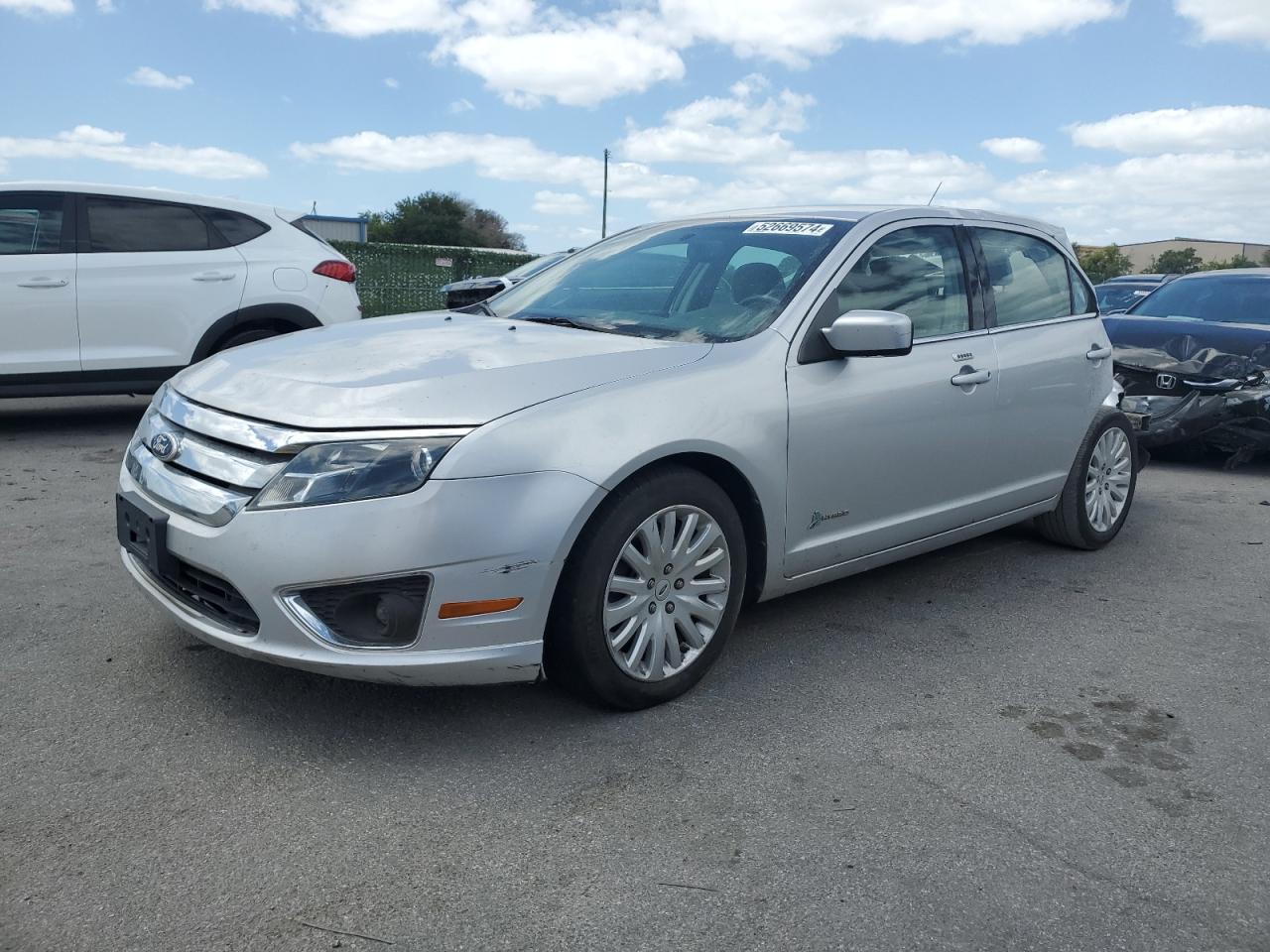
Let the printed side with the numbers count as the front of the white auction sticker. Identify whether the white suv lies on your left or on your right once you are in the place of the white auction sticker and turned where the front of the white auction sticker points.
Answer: on your right

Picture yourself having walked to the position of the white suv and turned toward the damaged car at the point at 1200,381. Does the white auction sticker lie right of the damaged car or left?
right

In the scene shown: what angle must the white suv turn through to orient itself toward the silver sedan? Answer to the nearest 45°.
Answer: approximately 90° to its left

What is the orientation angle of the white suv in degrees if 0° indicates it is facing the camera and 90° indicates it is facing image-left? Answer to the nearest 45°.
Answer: approximately 90°

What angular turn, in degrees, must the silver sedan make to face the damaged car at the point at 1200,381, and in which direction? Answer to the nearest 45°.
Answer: approximately 180°

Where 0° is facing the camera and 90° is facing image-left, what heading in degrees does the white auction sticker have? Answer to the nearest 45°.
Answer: approximately 45°

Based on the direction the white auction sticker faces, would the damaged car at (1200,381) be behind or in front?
behind

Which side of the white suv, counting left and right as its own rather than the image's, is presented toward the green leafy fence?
right

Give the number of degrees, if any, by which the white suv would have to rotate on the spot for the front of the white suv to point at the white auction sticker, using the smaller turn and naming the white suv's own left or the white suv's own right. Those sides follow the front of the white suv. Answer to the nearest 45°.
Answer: approximately 135° to the white suv's own left

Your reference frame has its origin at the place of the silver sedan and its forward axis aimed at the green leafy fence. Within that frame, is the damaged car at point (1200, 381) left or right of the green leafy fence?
right

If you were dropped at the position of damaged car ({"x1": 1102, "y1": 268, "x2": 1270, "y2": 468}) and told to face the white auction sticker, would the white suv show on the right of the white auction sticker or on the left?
right

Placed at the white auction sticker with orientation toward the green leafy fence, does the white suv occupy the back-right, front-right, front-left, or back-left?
front-left

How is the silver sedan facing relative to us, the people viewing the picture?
facing the viewer and to the left of the viewer
